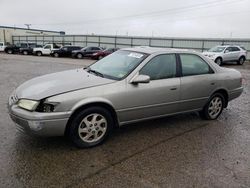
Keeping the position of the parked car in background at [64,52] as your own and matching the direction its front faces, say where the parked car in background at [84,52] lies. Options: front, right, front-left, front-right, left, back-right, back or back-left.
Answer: left

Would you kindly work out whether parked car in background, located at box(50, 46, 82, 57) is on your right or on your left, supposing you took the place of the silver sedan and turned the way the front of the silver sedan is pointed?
on your right

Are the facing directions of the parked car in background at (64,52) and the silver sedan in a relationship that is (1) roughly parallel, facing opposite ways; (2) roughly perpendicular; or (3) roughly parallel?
roughly parallel

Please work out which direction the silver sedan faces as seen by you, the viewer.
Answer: facing the viewer and to the left of the viewer

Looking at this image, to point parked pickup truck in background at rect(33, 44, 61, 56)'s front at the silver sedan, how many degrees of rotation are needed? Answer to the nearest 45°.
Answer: approximately 45° to its left

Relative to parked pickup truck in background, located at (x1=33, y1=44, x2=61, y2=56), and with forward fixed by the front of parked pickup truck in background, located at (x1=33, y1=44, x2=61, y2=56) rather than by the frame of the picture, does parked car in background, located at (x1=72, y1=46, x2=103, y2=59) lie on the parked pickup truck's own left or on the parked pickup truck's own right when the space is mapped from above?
on the parked pickup truck's own left

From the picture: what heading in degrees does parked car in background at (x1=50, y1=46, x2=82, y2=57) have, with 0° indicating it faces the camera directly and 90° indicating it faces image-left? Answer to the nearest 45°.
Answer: approximately 45°

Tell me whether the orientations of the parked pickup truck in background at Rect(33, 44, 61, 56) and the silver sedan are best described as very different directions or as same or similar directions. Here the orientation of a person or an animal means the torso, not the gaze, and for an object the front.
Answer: same or similar directions

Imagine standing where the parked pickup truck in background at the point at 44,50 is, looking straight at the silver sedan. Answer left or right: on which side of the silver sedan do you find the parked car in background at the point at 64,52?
left

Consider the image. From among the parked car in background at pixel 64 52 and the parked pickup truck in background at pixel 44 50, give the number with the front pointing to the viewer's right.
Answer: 0

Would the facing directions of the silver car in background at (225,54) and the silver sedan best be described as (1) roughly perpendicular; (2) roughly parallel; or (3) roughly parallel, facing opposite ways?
roughly parallel

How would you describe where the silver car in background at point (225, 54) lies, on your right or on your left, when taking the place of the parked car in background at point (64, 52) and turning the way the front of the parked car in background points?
on your left
